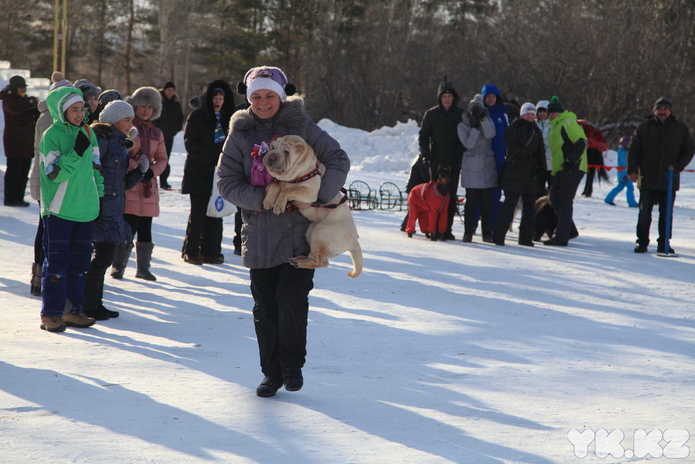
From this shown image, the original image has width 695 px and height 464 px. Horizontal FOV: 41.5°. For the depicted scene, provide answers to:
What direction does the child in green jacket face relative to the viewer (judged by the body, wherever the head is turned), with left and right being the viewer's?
facing the viewer and to the right of the viewer

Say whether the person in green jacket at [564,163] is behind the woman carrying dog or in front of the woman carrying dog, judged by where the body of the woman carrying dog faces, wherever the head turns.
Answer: behind

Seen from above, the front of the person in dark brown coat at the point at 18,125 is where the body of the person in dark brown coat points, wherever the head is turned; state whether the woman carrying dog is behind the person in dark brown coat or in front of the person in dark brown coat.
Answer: in front

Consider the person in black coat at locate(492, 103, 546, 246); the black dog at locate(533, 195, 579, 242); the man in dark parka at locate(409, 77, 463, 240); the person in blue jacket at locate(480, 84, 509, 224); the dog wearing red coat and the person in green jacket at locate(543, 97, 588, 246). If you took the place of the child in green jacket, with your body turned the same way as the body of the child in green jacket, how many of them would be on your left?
6

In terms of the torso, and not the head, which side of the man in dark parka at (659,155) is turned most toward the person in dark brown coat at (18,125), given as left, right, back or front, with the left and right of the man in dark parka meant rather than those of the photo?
right

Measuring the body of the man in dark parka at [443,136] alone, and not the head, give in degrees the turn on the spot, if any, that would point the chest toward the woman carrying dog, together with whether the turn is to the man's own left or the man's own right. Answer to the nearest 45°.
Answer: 0° — they already face them

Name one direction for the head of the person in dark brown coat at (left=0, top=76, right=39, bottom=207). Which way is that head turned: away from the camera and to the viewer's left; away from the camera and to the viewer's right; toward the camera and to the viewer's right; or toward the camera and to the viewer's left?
toward the camera and to the viewer's right

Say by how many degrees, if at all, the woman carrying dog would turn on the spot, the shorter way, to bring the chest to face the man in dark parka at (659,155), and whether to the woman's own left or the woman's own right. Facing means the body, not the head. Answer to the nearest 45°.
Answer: approximately 135° to the woman's own left
